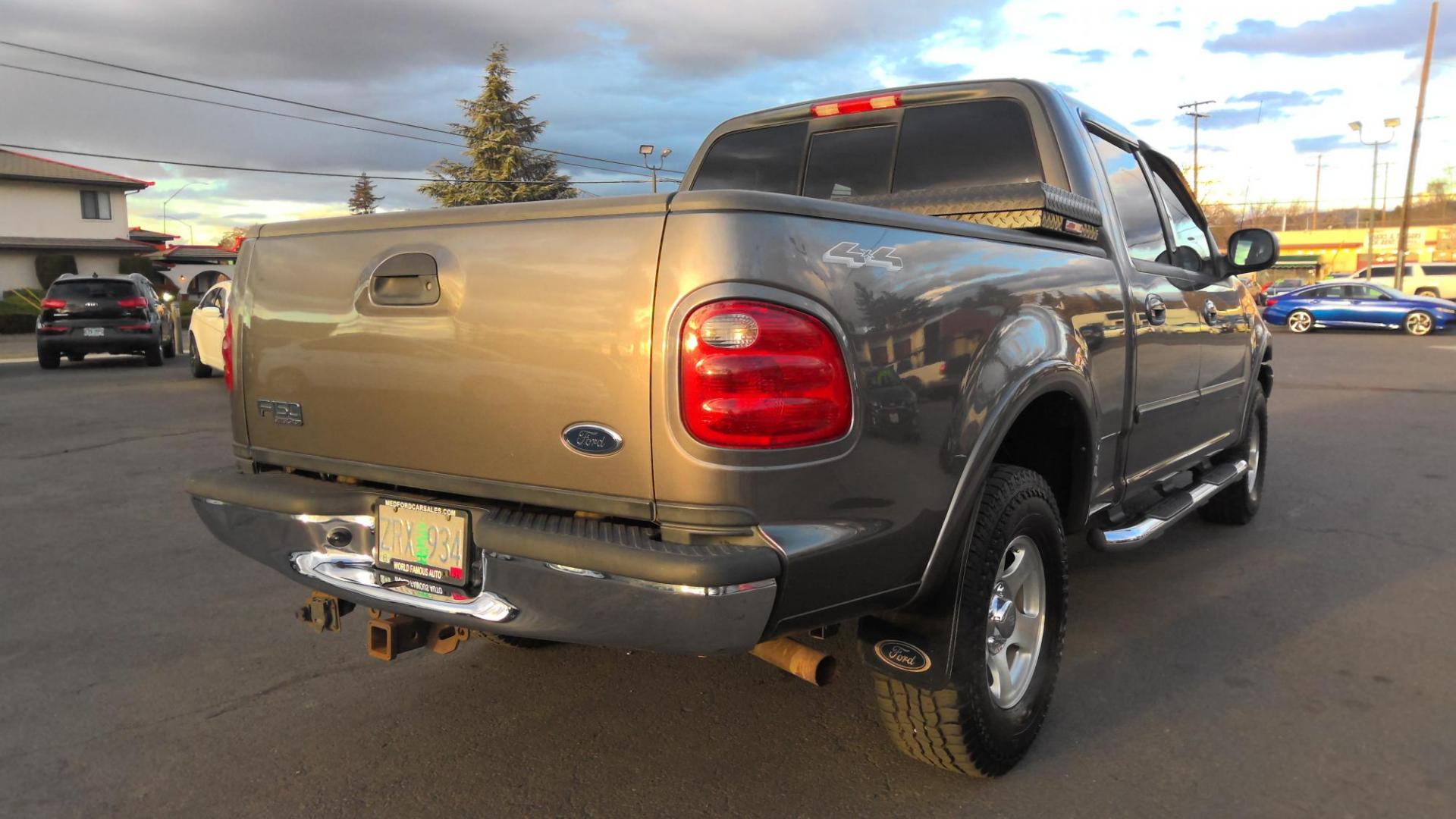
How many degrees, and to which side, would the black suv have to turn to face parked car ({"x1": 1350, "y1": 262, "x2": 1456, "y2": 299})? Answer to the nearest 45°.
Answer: approximately 90° to its right

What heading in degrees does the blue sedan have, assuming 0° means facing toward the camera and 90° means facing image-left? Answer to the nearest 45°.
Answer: approximately 270°

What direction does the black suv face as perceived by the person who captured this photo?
facing away from the viewer

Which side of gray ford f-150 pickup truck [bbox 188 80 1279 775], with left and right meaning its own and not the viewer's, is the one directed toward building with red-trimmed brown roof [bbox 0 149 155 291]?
left

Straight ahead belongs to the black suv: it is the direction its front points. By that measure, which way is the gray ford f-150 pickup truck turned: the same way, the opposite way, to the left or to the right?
to the right

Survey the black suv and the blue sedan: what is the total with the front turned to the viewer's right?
1

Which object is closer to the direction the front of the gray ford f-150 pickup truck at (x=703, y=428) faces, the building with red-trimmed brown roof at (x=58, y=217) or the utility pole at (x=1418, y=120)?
the utility pole

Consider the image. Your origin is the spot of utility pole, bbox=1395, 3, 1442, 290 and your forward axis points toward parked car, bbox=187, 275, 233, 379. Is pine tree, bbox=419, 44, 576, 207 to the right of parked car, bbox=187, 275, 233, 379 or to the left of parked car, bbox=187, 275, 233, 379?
right

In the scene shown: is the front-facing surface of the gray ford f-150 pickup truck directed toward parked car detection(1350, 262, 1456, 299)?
yes

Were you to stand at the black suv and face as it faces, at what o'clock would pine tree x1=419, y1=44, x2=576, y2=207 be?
The pine tree is roughly at 1 o'clock from the black suv.

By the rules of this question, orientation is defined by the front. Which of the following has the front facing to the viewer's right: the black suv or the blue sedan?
the blue sedan

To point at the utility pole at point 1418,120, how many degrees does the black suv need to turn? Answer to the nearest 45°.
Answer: approximately 90° to its right

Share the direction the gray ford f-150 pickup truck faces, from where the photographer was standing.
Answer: facing away from the viewer and to the right of the viewer

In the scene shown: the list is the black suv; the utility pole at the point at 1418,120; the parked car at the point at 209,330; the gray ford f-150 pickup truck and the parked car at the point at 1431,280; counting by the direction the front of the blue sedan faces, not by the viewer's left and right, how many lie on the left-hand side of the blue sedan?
2
